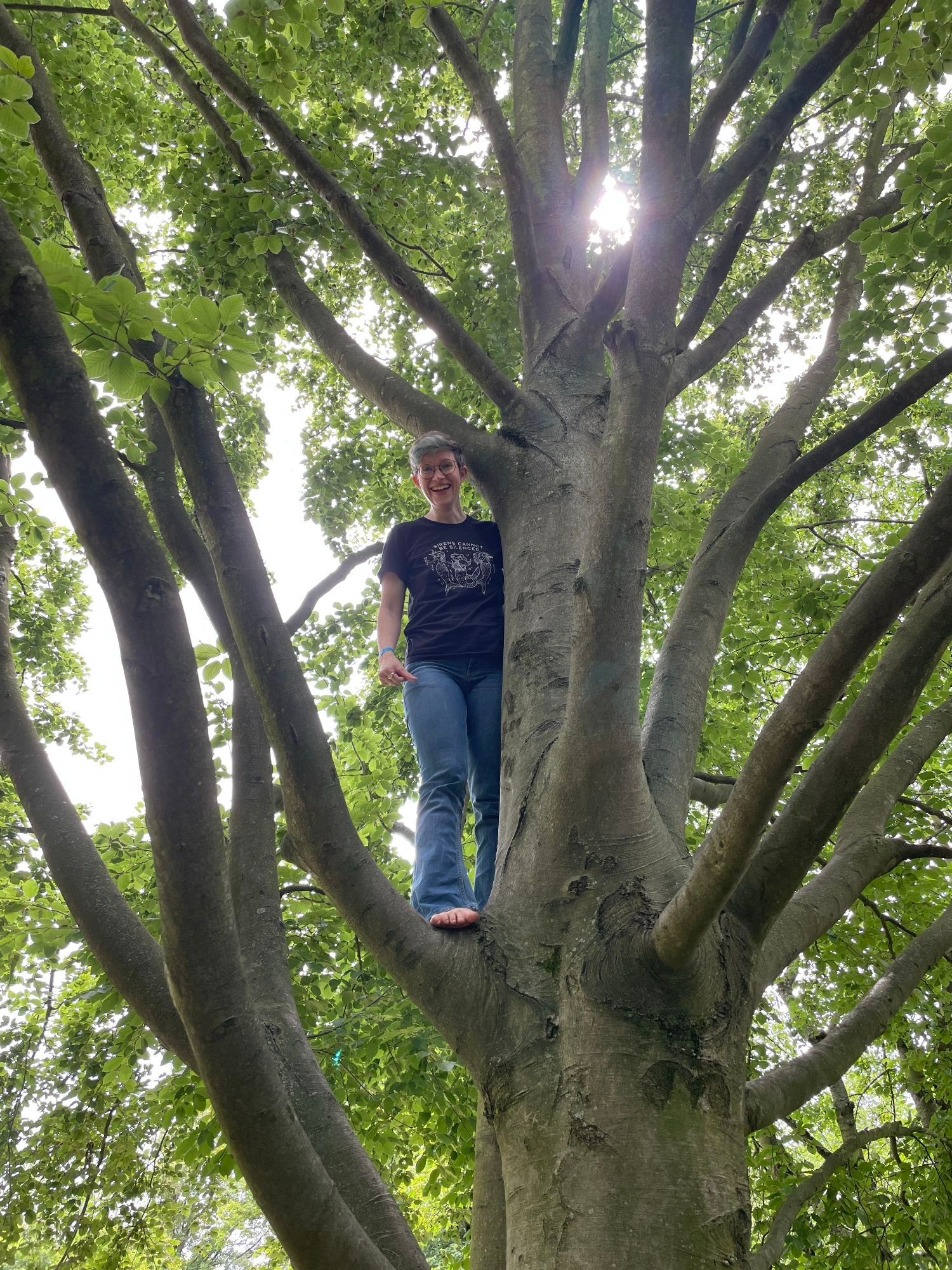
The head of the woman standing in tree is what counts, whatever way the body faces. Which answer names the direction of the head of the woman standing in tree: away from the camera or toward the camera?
toward the camera

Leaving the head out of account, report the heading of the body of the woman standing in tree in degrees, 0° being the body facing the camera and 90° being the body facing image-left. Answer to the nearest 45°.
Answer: approximately 0°
